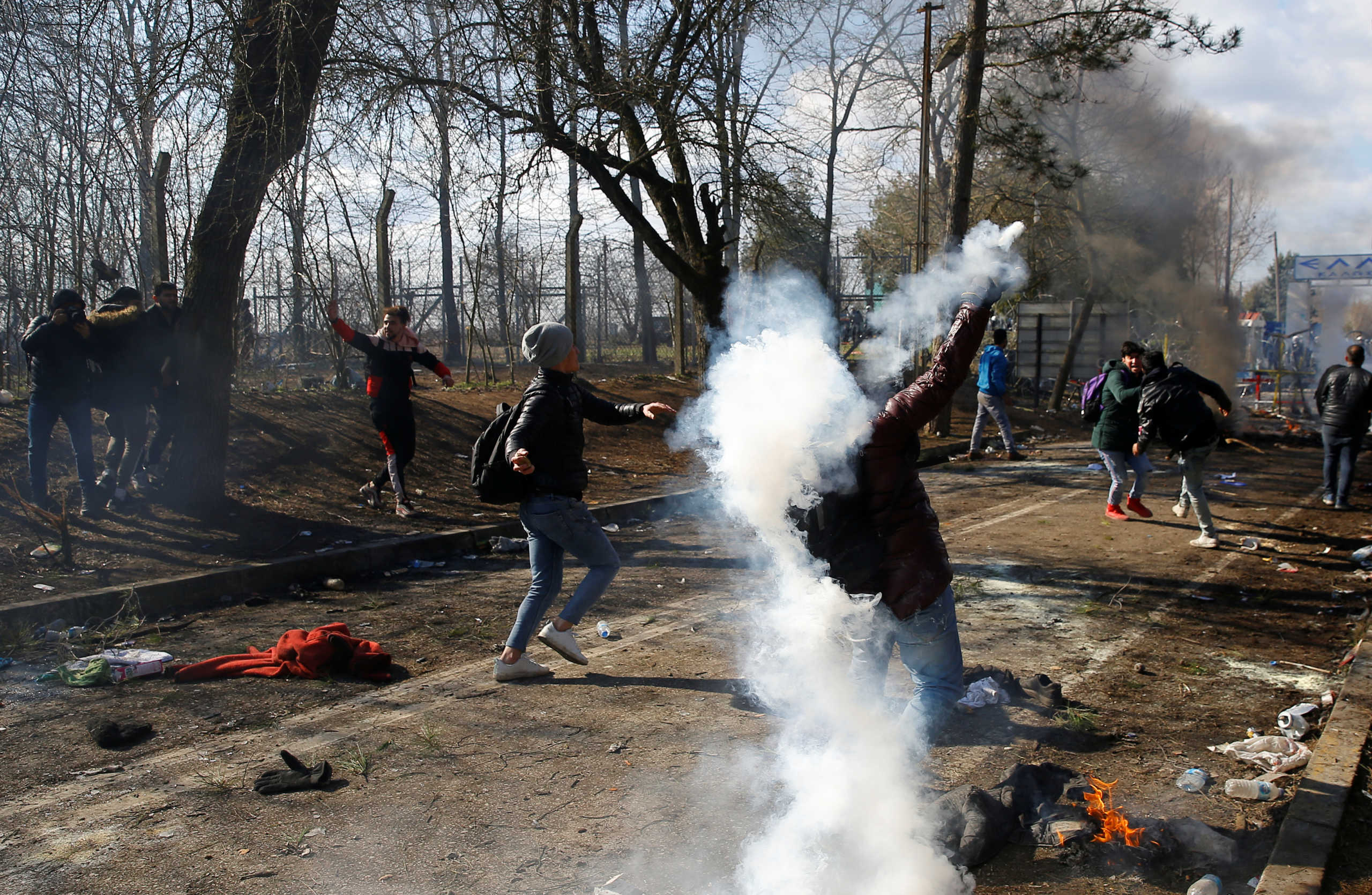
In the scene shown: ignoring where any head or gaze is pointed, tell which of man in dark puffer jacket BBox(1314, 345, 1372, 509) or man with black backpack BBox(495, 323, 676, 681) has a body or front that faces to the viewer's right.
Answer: the man with black backpack

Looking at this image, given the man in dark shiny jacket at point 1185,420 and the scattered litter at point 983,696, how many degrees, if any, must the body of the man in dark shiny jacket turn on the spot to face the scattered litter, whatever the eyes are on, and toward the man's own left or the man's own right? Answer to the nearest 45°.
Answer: approximately 135° to the man's own left

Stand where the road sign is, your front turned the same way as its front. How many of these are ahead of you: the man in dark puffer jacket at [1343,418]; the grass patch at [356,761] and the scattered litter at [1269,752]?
3

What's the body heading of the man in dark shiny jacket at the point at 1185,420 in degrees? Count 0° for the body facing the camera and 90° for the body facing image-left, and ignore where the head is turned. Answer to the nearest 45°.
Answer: approximately 135°

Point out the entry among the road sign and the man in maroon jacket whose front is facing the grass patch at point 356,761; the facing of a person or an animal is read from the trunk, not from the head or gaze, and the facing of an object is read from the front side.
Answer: the road sign

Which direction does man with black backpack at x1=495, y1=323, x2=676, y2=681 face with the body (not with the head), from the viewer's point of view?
to the viewer's right

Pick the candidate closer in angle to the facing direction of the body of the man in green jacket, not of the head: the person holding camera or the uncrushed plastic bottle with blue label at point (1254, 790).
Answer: the uncrushed plastic bottle with blue label

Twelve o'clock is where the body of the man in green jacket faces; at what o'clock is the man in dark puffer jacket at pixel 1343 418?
The man in dark puffer jacket is roughly at 9 o'clock from the man in green jacket.

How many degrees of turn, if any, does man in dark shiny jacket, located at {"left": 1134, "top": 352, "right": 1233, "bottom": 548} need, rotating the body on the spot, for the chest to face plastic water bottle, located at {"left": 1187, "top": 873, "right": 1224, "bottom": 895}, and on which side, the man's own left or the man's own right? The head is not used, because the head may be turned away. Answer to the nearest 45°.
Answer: approximately 135° to the man's own left

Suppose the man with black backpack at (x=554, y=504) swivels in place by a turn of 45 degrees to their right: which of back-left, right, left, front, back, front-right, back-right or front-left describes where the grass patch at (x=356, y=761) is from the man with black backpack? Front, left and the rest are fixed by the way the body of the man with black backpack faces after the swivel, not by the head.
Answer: right
